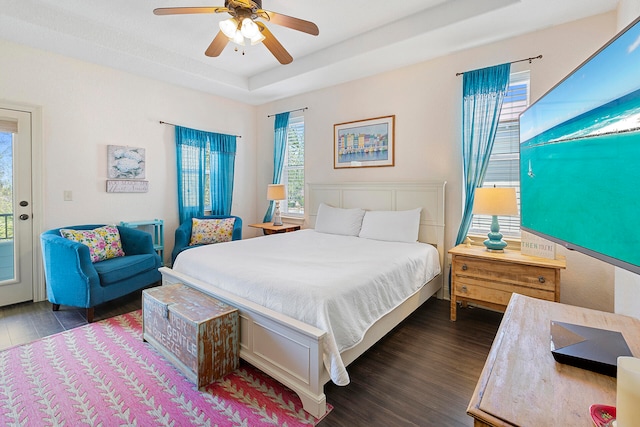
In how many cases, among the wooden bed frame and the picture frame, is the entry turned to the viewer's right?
0

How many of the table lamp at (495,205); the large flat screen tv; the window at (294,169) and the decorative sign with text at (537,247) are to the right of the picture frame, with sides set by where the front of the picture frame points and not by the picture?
1

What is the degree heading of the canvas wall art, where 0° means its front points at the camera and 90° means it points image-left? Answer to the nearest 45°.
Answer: approximately 315°

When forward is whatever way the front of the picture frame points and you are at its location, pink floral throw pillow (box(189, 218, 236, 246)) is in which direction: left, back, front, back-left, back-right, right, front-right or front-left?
front-right

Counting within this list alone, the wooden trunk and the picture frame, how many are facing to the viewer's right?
0

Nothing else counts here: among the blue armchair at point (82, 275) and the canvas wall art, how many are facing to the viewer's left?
0

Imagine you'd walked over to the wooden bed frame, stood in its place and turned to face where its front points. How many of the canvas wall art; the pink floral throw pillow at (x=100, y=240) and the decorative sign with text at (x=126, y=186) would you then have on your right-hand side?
3

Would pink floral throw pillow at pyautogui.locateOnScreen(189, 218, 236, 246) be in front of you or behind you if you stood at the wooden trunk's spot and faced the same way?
behind

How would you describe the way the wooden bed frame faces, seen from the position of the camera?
facing the viewer and to the left of the viewer

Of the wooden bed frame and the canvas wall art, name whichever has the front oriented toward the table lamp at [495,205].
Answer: the canvas wall art

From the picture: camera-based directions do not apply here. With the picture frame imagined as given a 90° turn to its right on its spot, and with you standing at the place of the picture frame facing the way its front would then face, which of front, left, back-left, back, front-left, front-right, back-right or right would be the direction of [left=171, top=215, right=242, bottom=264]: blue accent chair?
front-left

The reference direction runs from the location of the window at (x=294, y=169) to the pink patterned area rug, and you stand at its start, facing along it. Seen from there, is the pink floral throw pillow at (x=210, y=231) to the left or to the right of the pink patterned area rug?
right

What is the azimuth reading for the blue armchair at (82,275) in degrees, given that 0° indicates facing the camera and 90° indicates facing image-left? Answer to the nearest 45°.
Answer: approximately 315°

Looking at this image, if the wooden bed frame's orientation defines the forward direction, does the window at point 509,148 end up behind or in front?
behind

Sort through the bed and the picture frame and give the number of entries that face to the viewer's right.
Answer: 0
